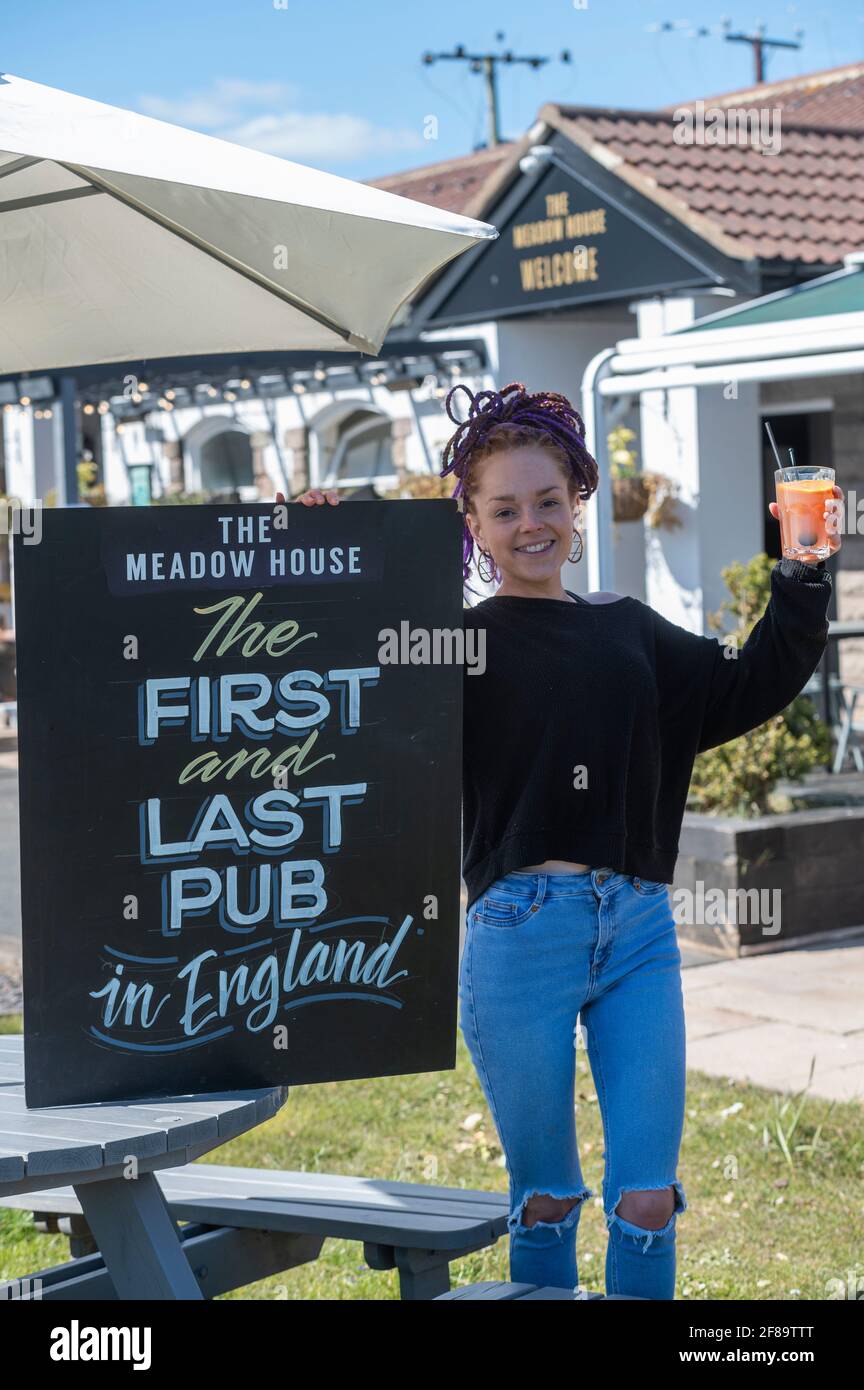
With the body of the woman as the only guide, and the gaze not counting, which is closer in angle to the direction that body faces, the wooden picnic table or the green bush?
the wooden picnic table

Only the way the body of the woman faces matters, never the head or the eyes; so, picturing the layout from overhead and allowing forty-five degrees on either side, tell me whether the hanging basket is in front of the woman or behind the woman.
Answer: behind

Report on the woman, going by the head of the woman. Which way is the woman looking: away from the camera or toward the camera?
toward the camera

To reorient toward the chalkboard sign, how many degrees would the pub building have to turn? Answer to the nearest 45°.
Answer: approximately 45° to its left

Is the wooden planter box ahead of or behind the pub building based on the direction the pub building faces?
ahead

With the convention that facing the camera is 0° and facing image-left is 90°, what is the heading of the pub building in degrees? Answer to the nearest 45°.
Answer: approximately 45°

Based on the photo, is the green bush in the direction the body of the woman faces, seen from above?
no

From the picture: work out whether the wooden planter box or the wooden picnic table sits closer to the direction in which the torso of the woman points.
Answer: the wooden picnic table

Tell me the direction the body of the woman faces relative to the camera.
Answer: toward the camera

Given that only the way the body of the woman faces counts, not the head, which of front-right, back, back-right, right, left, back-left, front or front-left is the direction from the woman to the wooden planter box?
back
